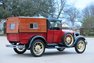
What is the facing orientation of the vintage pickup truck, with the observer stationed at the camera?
facing away from the viewer and to the right of the viewer
